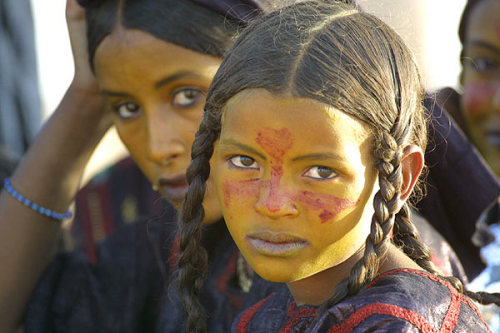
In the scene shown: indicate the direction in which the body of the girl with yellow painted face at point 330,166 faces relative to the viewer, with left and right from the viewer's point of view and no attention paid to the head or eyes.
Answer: facing the viewer and to the left of the viewer
